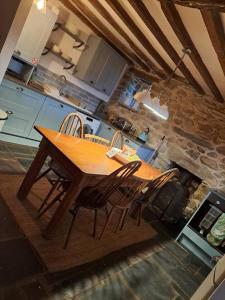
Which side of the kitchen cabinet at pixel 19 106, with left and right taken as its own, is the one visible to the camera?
front

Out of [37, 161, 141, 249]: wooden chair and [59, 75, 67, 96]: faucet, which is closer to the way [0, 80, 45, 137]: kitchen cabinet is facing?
the wooden chair

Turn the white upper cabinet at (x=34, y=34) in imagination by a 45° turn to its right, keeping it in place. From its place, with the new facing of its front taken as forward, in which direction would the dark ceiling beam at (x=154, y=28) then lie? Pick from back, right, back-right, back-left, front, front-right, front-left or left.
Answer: left

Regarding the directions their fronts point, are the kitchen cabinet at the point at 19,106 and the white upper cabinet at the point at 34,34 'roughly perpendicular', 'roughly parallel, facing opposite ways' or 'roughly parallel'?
roughly parallel

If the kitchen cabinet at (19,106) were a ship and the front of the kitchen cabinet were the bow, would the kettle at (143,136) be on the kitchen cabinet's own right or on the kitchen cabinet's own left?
on the kitchen cabinet's own left

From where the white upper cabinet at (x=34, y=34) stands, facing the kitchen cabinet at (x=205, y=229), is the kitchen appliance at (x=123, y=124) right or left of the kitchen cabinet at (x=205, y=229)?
left

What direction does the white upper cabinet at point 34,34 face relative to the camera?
toward the camera

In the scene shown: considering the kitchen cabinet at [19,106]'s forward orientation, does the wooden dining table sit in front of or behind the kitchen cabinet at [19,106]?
in front
